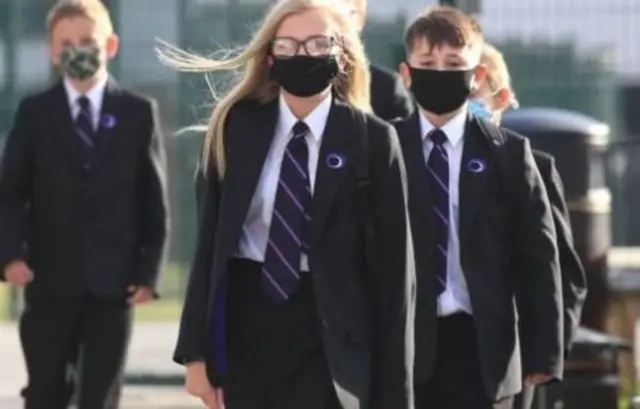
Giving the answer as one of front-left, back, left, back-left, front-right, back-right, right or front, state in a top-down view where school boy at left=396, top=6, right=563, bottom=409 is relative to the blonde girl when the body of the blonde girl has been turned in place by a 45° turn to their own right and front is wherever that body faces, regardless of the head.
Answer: back

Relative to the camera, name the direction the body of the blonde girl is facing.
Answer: toward the camera

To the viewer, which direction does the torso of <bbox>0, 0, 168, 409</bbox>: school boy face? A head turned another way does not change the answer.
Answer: toward the camera

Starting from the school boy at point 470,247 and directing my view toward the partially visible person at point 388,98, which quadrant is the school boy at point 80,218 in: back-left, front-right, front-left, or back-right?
front-left

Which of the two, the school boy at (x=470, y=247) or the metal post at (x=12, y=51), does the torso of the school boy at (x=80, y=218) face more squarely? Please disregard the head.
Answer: the school boy

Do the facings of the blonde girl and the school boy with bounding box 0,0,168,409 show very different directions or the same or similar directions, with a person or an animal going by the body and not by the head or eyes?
same or similar directions

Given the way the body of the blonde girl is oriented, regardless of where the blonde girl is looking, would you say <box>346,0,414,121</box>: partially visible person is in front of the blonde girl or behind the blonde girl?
behind

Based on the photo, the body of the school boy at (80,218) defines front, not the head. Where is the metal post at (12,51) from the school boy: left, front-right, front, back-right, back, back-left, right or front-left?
back

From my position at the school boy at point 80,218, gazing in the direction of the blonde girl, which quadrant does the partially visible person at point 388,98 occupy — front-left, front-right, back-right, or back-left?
front-left

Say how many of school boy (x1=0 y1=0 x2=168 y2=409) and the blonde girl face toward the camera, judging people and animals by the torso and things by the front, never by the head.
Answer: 2

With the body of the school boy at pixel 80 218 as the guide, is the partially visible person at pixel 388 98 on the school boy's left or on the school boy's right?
on the school boy's left

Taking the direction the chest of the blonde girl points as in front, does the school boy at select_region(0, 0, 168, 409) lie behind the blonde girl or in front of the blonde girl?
behind

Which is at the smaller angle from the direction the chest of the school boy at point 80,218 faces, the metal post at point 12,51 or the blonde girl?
the blonde girl

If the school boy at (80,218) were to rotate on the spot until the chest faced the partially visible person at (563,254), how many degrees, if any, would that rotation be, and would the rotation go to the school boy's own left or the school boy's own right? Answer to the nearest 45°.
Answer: approximately 45° to the school boy's own left
